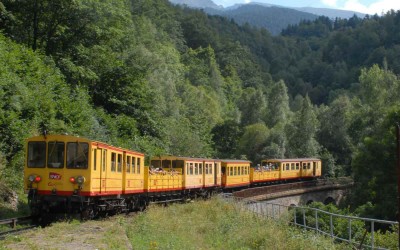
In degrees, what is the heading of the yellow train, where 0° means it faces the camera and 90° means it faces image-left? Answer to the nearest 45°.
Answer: approximately 45°
